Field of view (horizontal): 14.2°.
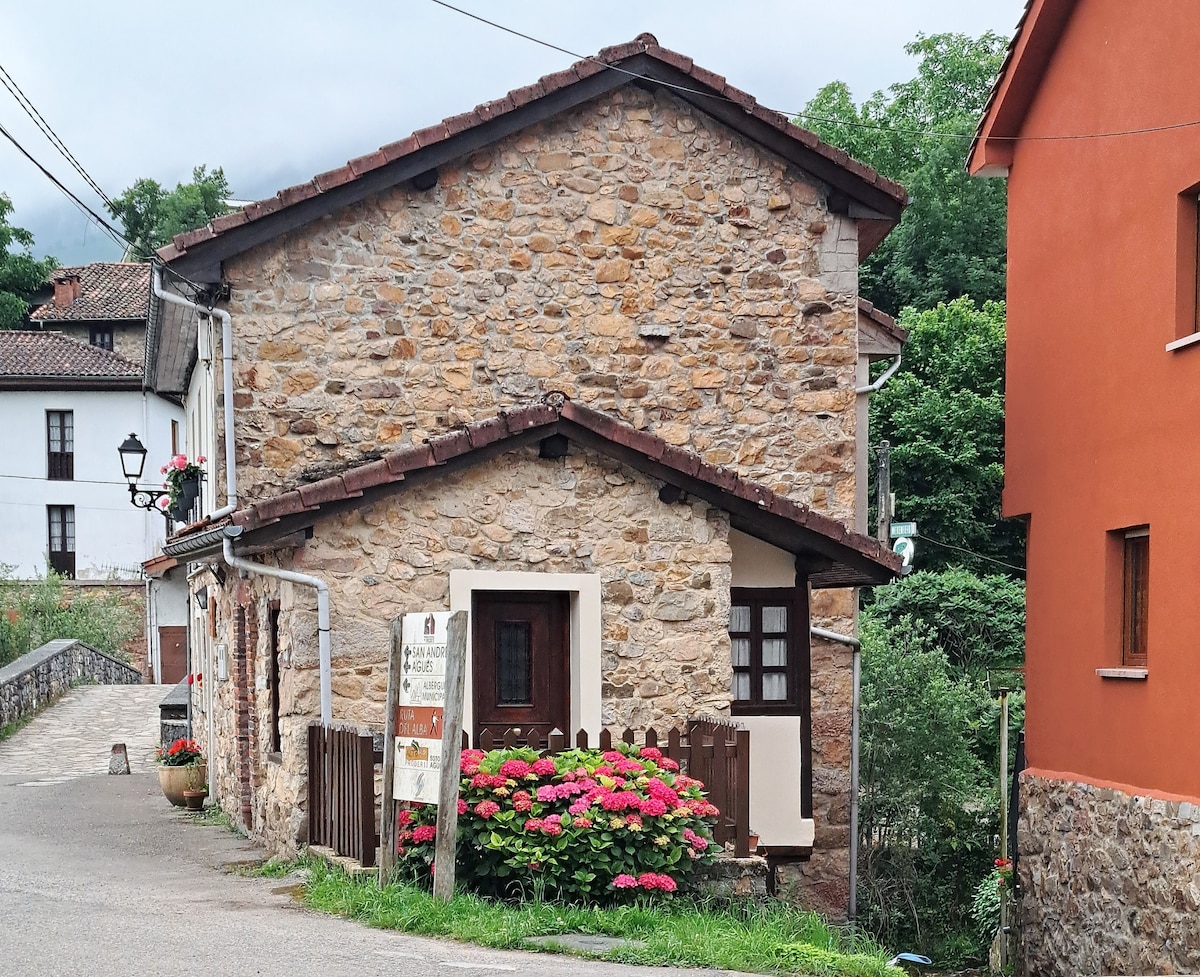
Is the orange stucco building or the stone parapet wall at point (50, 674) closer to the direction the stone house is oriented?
the orange stucco building

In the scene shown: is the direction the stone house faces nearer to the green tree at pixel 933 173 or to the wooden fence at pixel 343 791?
the wooden fence

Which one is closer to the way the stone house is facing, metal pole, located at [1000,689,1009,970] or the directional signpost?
the directional signpost

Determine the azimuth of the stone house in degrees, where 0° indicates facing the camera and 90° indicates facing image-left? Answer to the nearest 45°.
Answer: approximately 0°
